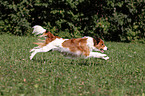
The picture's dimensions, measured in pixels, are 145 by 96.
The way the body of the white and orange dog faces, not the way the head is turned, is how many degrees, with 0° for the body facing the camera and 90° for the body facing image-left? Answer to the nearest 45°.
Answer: approximately 270°
